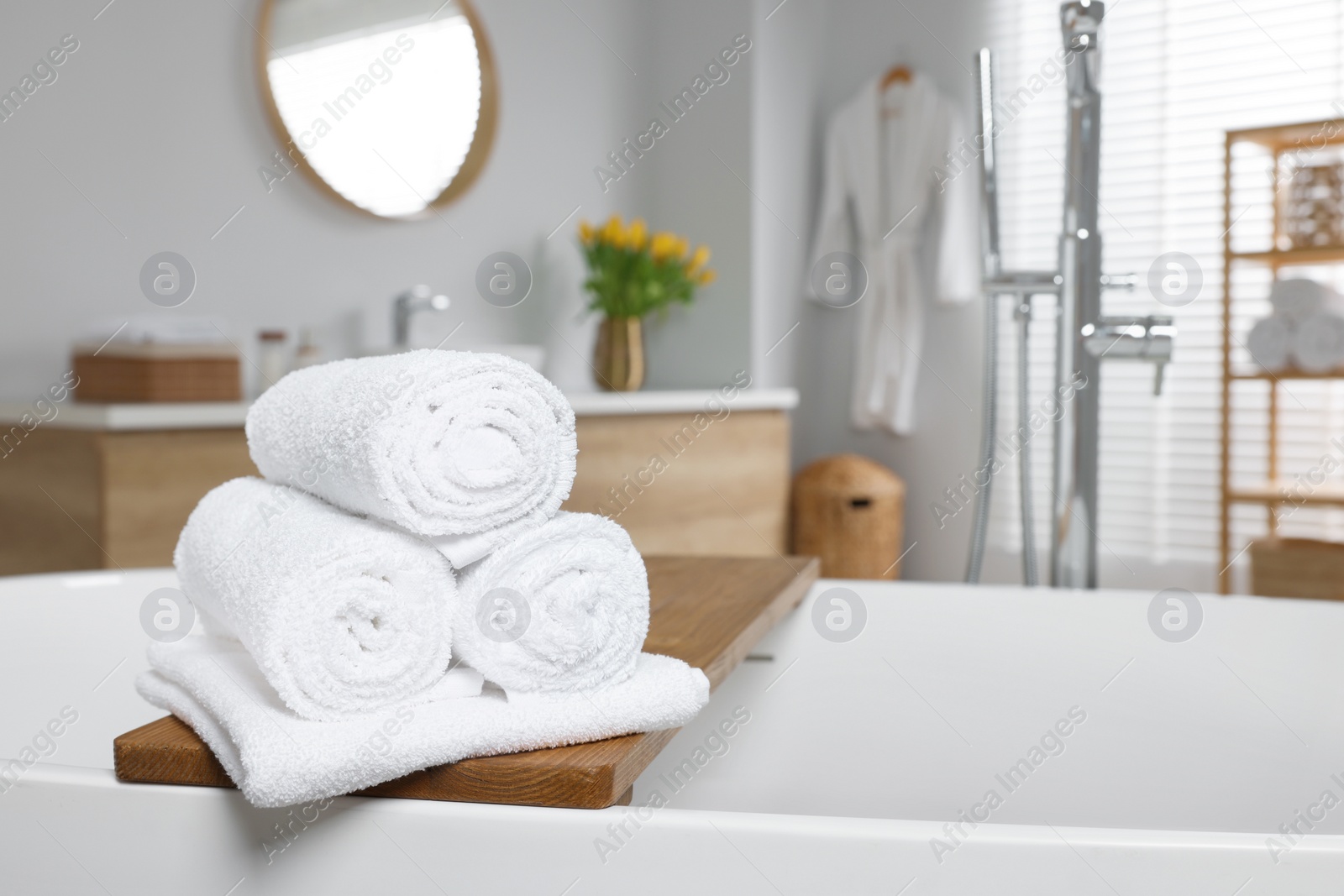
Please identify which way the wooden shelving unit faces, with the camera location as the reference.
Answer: facing the viewer and to the left of the viewer

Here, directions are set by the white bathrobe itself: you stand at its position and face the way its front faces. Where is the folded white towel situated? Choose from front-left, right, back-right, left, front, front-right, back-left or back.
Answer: front

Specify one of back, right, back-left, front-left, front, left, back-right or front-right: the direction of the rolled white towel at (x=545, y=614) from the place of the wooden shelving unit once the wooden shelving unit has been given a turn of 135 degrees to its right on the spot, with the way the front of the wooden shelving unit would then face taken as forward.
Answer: back

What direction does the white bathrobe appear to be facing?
toward the camera

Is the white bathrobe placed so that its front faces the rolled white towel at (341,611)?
yes

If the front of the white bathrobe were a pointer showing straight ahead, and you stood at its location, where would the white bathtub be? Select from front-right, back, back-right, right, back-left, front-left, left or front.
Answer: front

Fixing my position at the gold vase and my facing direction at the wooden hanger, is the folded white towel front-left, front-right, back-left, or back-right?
back-right
